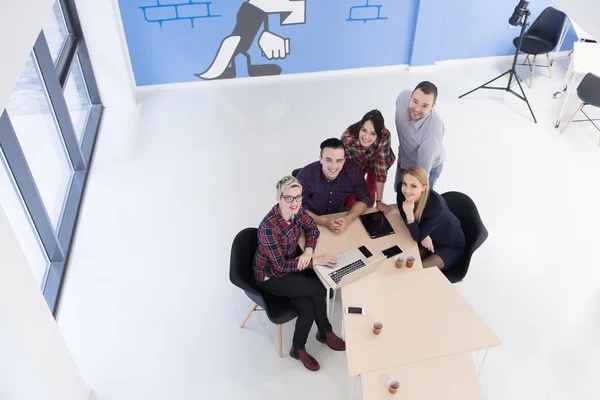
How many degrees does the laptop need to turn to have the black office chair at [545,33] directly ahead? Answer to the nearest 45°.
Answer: approximately 90° to its right

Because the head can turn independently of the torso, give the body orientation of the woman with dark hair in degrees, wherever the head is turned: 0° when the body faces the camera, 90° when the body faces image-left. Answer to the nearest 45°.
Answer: approximately 0°

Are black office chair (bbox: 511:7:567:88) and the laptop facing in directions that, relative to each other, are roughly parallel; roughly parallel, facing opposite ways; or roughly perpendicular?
roughly perpendicular

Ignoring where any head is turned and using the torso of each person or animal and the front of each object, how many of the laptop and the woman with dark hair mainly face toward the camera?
1

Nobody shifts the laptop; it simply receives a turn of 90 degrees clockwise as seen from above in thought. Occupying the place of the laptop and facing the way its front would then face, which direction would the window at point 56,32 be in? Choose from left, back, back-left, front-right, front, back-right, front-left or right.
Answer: left

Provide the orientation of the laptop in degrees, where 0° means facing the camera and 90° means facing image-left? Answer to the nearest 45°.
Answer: approximately 135°

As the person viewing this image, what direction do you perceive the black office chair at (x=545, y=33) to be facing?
facing the viewer and to the left of the viewer

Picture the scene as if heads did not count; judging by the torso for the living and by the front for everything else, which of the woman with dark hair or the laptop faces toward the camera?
the woman with dark hair

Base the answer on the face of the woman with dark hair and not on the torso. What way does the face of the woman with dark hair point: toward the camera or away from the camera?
toward the camera

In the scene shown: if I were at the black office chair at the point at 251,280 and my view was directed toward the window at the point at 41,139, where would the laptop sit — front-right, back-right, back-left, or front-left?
back-right

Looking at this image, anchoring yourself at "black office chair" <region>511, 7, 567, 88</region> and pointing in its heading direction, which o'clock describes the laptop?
The laptop is roughly at 11 o'clock from the black office chair.

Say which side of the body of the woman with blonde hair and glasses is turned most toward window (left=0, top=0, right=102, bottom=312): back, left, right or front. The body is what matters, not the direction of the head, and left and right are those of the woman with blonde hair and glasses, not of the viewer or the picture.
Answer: back

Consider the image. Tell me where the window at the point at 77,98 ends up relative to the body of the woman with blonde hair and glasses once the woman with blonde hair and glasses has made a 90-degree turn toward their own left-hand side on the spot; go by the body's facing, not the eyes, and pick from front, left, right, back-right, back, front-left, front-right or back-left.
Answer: left

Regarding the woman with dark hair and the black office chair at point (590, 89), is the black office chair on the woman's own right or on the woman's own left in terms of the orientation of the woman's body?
on the woman's own left

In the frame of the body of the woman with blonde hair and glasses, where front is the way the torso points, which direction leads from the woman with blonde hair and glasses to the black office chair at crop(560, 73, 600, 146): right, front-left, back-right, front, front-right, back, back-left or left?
left

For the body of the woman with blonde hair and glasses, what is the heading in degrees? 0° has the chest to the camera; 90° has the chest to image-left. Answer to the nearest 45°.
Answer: approximately 315°
